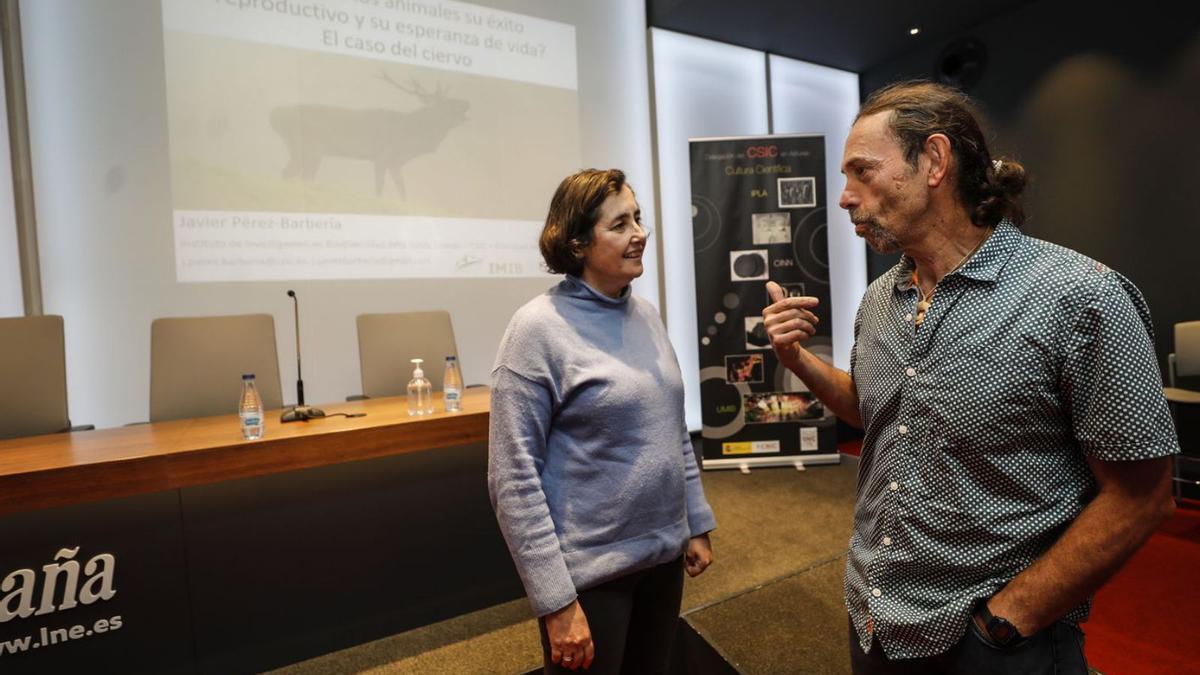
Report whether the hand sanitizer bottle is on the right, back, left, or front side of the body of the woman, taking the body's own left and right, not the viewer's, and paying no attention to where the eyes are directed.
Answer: back

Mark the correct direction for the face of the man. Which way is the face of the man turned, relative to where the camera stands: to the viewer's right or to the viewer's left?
to the viewer's left

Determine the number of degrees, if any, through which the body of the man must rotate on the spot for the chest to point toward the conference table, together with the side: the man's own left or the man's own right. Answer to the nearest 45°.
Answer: approximately 45° to the man's own right

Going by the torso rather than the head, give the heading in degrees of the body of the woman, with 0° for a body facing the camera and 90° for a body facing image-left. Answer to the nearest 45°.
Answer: approximately 315°

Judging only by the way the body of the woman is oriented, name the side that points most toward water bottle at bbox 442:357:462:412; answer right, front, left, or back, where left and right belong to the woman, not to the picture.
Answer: back

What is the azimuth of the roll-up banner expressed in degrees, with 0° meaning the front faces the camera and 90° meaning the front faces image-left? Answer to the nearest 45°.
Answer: approximately 0°

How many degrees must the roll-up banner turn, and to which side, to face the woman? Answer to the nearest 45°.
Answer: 0° — it already faces them

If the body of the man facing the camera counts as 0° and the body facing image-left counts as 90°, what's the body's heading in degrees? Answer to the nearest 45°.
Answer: approximately 45°
